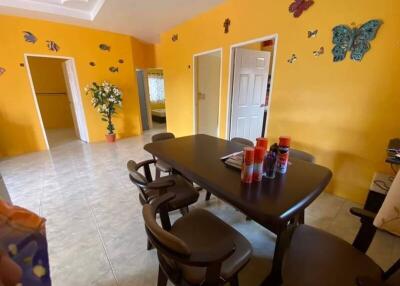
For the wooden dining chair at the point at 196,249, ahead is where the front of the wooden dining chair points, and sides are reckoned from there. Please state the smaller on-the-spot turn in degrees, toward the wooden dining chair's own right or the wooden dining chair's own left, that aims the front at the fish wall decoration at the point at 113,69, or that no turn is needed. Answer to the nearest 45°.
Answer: approximately 90° to the wooden dining chair's own left

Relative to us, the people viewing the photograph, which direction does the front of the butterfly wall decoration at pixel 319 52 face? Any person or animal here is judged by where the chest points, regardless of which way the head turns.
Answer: facing the viewer

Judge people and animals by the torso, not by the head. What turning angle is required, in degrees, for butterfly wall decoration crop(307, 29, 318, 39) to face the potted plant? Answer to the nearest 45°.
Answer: approximately 90° to its right

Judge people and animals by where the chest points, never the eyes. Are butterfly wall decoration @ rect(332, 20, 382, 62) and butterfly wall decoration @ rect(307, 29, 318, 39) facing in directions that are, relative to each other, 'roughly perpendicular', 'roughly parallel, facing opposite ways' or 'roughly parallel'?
roughly parallel

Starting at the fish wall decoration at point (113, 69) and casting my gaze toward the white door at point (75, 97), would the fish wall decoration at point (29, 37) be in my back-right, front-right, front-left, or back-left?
front-left

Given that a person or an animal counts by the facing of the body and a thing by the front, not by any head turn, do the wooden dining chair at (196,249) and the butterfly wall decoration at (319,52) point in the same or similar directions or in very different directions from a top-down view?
very different directions

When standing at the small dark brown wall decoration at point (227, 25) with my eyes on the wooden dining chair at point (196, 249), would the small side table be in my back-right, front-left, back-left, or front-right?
front-left

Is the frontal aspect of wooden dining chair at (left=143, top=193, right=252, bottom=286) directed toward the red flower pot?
no

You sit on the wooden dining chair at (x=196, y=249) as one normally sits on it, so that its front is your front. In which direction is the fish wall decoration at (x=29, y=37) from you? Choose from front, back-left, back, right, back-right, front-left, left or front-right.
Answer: left

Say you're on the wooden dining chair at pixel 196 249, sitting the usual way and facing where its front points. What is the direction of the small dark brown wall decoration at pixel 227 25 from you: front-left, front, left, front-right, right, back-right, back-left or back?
front-left

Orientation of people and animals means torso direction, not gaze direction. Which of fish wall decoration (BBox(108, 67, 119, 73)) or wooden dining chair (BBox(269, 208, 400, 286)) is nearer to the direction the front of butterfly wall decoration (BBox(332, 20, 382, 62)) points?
the wooden dining chair

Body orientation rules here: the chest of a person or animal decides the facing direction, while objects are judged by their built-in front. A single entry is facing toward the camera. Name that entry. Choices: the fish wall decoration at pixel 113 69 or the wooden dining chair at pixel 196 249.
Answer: the fish wall decoration
